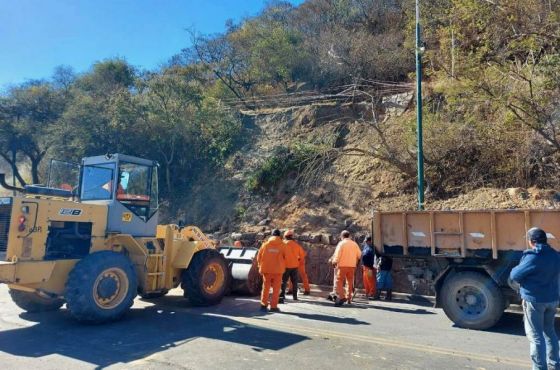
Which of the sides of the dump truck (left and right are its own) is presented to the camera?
right

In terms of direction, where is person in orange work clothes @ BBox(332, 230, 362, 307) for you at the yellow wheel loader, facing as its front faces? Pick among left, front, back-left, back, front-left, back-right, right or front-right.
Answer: front-right

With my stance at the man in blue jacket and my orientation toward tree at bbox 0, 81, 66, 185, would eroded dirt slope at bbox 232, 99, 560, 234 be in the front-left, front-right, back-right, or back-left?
front-right

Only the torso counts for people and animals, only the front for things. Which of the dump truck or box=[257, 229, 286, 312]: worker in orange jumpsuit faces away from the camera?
the worker in orange jumpsuit

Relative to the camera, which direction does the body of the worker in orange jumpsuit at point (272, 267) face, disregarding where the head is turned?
away from the camera

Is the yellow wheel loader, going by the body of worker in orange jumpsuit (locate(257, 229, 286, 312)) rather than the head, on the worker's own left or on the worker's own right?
on the worker's own left

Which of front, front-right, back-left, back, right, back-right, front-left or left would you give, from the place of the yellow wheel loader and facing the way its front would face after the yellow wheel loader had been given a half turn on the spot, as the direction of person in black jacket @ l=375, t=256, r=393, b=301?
back-left

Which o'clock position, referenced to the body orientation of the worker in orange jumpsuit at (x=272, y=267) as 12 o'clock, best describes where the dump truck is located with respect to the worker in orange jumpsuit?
The dump truck is roughly at 4 o'clock from the worker in orange jumpsuit.

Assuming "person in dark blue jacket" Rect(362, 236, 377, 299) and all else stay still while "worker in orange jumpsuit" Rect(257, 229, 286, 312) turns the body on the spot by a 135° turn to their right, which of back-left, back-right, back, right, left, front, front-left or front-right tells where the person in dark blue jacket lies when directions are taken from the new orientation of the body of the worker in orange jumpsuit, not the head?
left

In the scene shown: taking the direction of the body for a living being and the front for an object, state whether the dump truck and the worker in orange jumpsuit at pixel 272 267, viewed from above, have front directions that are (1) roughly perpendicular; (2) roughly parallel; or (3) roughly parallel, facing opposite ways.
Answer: roughly perpendicular

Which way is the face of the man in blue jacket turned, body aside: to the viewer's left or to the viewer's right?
to the viewer's left

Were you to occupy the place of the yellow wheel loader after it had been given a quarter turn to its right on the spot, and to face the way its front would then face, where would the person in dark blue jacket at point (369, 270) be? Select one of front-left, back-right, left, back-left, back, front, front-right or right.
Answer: front-left

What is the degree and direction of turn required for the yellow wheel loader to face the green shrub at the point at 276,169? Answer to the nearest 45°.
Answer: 0° — it already faces it

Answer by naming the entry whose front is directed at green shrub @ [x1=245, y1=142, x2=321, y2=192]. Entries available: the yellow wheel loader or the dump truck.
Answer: the yellow wheel loader

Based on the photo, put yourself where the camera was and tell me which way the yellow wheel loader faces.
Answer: facing away from the viewer and to the right of the viewer

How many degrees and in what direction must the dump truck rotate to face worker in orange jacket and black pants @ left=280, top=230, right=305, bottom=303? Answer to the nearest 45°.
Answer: approximately 180°
